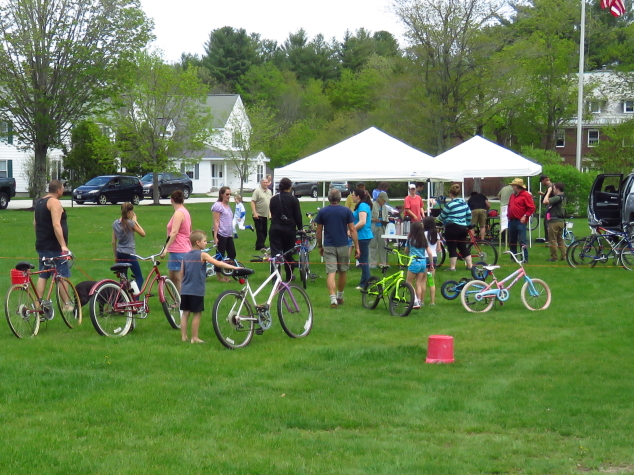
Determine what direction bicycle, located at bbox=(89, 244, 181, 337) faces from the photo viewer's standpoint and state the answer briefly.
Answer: facing away from the viewer and to the right of the viewer

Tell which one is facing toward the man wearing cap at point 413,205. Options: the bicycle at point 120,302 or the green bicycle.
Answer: the bicycle

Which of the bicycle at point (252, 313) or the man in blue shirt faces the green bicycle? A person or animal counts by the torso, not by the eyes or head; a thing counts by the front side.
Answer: the bicycle

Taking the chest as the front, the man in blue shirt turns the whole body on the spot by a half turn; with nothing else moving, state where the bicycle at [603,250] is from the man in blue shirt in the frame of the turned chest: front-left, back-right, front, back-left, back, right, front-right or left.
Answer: back-left

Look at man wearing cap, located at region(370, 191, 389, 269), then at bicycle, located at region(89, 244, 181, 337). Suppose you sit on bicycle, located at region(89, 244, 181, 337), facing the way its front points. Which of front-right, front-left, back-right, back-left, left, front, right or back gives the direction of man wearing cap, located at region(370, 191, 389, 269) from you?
front

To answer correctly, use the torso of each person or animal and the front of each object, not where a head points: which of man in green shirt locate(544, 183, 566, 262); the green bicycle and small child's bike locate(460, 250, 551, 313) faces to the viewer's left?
the man in green shirt

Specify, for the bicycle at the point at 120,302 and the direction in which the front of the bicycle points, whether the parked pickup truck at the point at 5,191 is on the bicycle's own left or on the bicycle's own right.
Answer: on the bicycle's own left

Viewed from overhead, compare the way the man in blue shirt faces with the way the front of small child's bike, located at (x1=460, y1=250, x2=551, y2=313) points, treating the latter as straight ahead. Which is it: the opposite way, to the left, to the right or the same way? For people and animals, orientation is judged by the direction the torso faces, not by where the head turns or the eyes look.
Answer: to the left

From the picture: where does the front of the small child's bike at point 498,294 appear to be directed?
to the viewer's right

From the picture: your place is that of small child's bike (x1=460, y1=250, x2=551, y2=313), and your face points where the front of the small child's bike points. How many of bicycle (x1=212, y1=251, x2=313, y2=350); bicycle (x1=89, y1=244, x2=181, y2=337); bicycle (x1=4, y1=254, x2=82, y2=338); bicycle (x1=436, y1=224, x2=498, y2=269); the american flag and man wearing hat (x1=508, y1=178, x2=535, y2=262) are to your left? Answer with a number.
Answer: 3

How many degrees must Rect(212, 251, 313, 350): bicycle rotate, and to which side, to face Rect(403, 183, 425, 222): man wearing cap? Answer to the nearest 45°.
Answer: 0° — it already faces them

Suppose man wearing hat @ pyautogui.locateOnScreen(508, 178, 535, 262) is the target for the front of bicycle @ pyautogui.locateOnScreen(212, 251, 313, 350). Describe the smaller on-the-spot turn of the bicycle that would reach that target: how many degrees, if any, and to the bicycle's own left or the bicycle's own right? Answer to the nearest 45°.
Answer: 0° — it already faces them

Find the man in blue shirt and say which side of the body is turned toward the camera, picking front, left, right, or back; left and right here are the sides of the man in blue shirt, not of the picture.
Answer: back

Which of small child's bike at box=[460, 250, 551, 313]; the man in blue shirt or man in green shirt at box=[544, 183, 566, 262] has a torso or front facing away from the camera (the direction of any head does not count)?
the man in blue shirt
